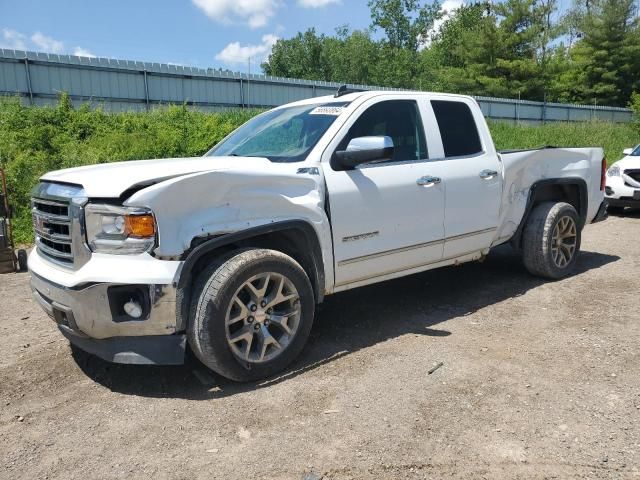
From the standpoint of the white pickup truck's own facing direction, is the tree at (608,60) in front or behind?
behind

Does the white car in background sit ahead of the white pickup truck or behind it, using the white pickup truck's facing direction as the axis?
behind

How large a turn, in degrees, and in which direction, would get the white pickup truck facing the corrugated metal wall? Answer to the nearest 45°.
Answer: approximately 135° to its right

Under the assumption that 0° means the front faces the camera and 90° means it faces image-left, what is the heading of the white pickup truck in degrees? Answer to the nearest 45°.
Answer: approximately 45°
